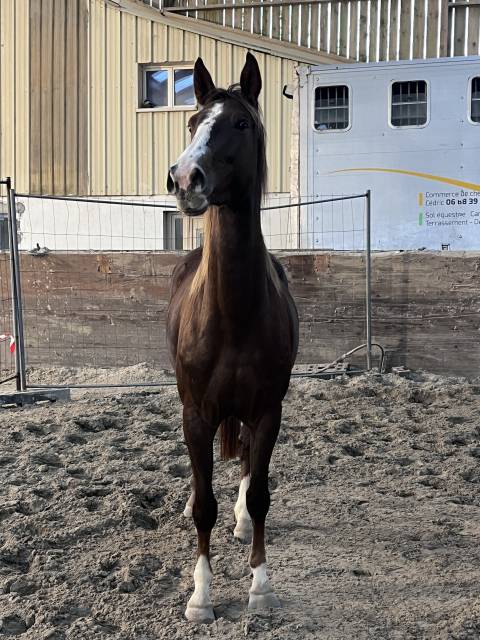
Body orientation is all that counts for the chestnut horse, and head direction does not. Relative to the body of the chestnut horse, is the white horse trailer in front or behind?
behind

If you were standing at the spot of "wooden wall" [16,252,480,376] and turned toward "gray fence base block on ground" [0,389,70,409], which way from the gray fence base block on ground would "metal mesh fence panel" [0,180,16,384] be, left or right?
right

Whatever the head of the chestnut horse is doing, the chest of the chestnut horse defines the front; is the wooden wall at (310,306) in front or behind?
behind

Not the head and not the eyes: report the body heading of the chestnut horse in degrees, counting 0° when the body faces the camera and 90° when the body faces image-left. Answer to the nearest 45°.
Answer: approximately 0°

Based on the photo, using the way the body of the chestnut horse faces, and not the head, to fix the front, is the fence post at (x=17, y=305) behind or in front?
behind

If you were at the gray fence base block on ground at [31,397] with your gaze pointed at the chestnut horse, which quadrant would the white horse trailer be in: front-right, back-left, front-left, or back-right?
back-left

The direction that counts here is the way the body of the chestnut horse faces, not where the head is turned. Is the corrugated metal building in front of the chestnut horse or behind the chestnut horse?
behind

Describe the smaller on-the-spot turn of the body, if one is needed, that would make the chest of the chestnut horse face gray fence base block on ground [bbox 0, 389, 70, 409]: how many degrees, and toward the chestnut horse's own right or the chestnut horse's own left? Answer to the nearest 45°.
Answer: approximately 135° to the chestnut horse's own right

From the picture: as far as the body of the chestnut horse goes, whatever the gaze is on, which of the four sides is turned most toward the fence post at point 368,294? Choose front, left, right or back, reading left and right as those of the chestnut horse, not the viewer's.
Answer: back

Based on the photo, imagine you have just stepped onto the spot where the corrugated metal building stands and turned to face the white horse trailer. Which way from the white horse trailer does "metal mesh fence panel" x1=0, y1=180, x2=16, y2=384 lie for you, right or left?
right
